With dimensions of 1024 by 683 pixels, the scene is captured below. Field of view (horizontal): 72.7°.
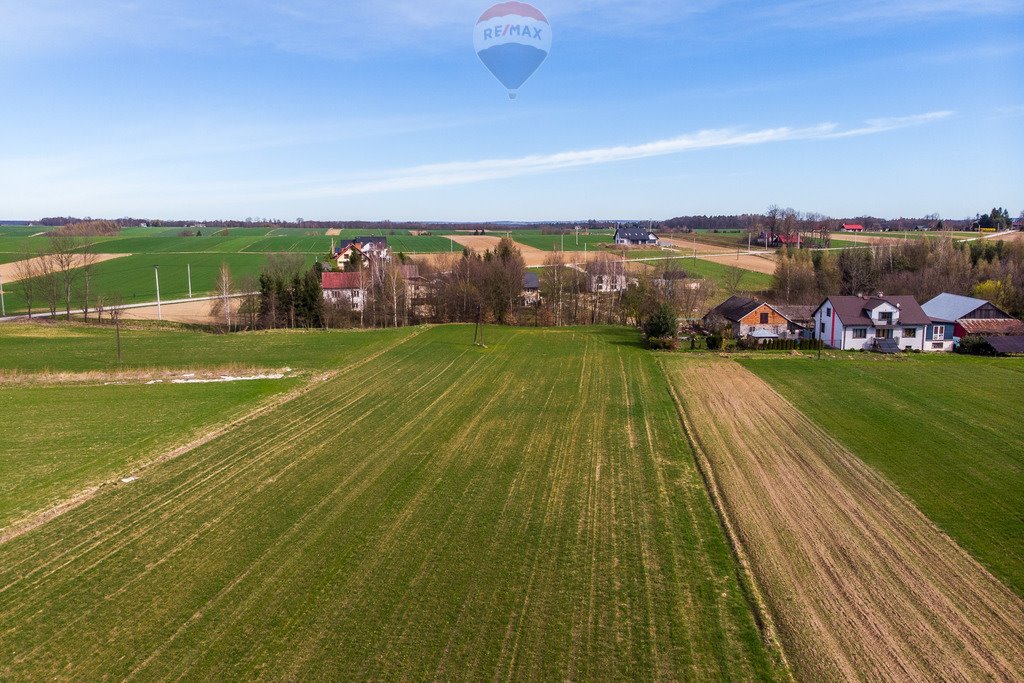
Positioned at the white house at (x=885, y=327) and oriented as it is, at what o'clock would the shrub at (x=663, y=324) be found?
The shrub is roughly at 2 o'clock from the white house.

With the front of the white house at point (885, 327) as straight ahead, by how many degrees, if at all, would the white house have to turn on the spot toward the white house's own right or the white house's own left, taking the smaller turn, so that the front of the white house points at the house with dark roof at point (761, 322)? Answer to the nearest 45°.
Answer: approximately 90° to the white house's own right

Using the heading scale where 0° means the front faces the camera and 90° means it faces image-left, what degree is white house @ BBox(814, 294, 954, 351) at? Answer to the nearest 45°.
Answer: approximately 0°

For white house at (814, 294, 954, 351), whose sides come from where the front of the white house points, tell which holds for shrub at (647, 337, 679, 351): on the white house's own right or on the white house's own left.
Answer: on the white house's own right
